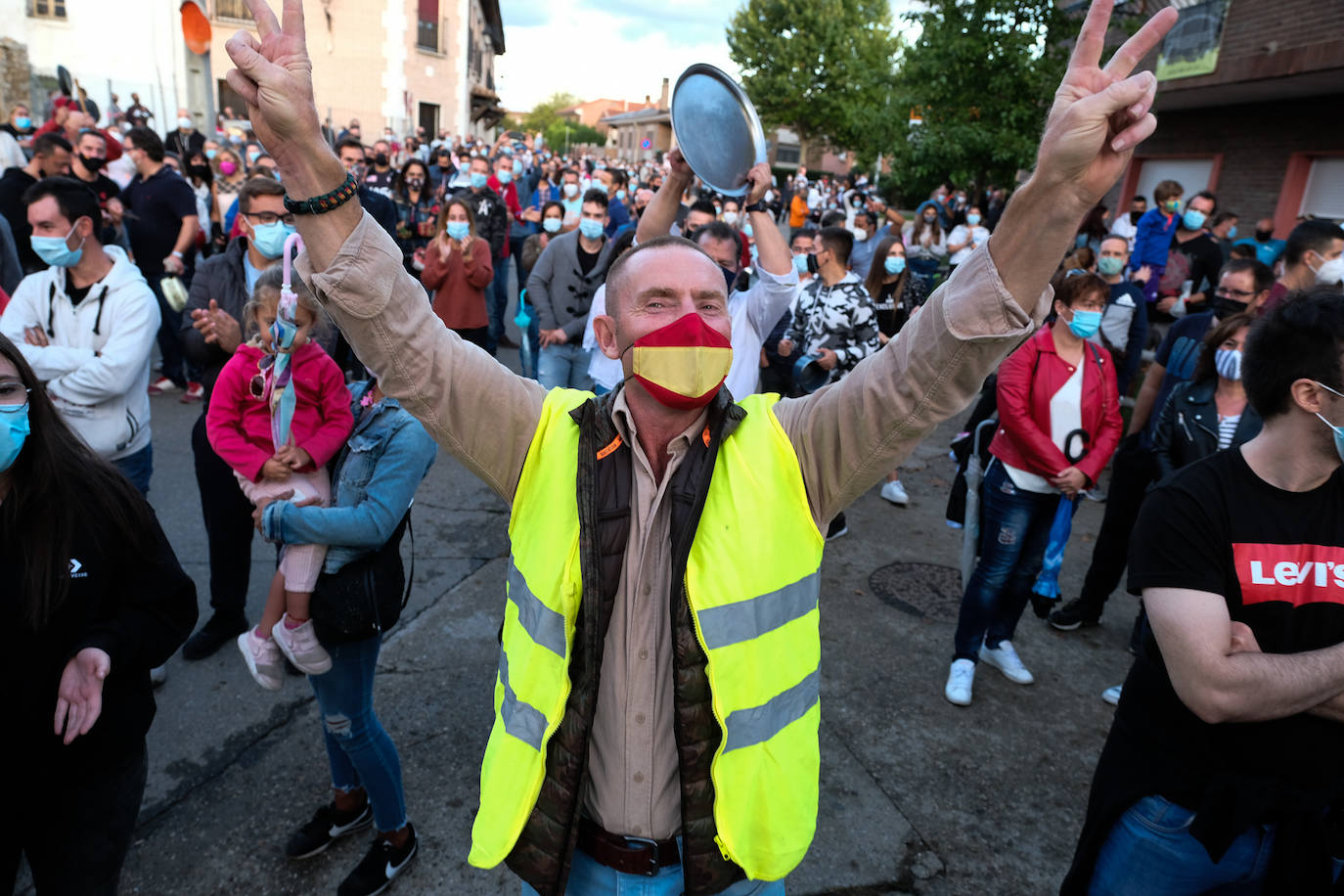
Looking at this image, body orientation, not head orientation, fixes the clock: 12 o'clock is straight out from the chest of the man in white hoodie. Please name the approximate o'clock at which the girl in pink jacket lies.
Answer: The girl in pink jacket is roughly at 10 o'clock from the man in white hoodie.

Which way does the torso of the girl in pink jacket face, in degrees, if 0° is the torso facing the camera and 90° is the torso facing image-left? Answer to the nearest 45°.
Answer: approximately 0°

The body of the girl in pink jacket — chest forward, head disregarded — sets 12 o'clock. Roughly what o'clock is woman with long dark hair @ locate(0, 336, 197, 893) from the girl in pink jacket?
The woman with long dark hair is roughly at 1 o'clock from the girl in pink jacket.

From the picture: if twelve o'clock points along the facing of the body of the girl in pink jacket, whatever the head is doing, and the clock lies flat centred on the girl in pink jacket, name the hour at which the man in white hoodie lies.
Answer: The man in white hoodie is roughly at 5 o'clock from the girl in pink jacket.

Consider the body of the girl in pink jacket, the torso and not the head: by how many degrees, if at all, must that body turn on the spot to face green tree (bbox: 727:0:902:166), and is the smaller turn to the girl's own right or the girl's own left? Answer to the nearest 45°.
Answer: approximately 135° to the girl's own left

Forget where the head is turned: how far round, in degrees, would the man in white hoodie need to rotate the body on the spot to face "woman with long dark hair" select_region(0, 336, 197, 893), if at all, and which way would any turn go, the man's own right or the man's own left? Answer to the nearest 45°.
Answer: approximately 45° to the man's own left

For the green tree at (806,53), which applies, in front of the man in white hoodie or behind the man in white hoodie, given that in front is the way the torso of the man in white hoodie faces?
behind

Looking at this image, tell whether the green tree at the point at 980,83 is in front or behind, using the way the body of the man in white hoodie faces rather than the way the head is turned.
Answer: behind

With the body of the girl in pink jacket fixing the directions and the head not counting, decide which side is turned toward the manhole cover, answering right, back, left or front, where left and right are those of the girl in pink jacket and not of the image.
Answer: left

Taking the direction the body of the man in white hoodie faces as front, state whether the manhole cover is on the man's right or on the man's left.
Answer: on the man's left
